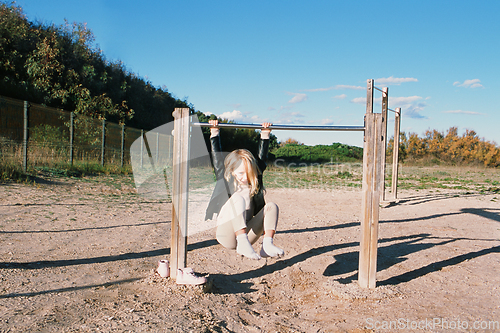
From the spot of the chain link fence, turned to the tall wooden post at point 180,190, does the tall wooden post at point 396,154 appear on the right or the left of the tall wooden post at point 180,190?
left

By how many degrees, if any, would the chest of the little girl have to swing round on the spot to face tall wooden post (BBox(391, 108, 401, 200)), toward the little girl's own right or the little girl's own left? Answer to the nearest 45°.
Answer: approximately 90° to the little girl's own left

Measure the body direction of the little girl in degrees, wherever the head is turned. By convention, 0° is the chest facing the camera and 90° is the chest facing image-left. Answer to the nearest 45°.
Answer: approximately 315°

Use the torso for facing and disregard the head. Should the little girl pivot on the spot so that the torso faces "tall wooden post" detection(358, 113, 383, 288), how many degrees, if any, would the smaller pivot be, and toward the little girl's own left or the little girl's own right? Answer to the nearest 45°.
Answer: approximately 45° to the little girl's own left

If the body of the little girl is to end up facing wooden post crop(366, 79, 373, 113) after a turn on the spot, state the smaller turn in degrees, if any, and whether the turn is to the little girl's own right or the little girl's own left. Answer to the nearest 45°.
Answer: approximately 90° to the little girl's own left
